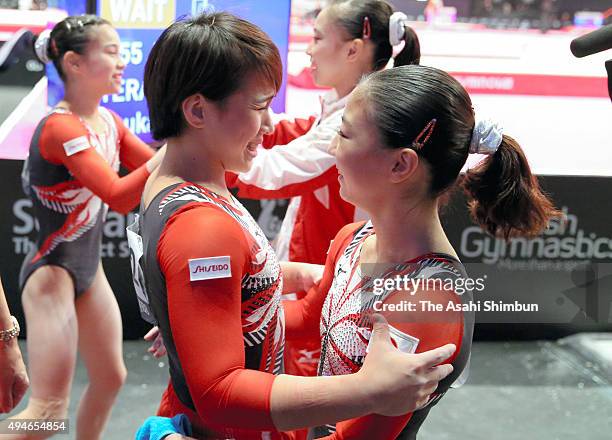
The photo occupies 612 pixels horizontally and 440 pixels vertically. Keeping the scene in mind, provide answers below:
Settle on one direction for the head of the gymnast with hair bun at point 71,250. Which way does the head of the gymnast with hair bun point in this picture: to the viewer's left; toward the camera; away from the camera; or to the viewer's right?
to the viewer's right

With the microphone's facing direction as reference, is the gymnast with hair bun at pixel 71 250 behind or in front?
in front

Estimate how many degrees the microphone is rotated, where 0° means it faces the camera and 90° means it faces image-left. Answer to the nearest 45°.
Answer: approximately 90°

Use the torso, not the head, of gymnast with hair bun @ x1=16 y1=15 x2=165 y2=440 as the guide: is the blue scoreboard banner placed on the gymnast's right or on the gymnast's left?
on the gymnast's left

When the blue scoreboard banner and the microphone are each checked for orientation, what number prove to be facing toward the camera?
1

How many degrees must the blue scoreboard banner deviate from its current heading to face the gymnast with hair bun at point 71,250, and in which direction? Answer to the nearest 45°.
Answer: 0° — it already faces them

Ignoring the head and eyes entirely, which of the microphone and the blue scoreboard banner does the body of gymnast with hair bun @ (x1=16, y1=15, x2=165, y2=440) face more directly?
the microphone

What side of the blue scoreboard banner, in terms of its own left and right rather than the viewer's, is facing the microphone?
front

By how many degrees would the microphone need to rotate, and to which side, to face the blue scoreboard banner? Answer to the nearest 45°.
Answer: approximately 45° to its right

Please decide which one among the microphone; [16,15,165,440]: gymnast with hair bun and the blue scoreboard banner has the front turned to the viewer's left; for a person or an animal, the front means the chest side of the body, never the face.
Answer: the microphone

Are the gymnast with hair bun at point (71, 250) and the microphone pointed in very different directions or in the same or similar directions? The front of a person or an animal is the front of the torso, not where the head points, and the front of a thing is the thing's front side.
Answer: very different directions

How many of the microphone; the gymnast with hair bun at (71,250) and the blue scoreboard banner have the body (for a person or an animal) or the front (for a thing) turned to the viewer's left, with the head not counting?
1

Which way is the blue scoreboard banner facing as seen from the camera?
toward the camera

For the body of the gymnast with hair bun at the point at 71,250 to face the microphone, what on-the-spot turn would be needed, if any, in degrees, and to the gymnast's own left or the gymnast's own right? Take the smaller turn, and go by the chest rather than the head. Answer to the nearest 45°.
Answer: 0° — they already face it
